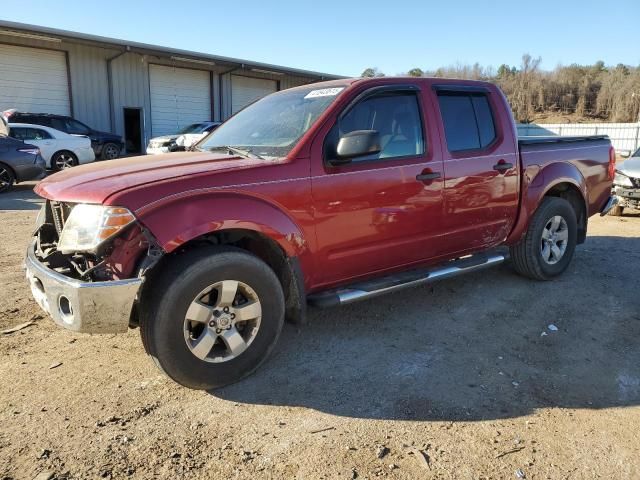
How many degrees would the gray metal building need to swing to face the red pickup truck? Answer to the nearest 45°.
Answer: approximately 45° to its right

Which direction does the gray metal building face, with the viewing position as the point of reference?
facing the viewer and to the right of the viewer

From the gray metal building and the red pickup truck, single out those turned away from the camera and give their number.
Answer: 0

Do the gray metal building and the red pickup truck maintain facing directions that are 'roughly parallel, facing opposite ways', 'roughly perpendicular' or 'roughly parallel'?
roughly perpendicular

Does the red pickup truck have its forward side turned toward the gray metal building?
no

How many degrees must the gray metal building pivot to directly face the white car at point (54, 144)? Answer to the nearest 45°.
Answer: approximately 45° to its right

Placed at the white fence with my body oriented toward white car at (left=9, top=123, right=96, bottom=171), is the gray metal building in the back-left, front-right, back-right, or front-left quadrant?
front-right

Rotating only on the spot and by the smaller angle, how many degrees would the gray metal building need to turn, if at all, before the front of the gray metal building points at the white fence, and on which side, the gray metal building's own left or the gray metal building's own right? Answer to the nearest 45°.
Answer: approximately 45° to the gray metal building's own left

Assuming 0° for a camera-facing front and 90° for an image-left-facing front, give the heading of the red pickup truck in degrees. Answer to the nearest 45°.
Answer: approximately 45°
